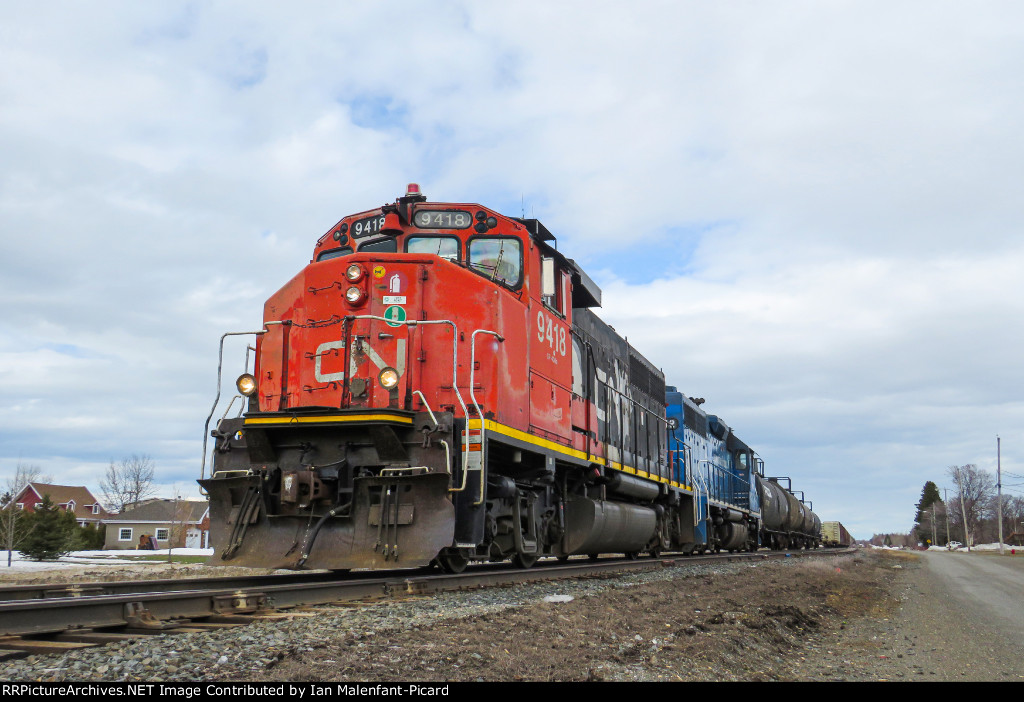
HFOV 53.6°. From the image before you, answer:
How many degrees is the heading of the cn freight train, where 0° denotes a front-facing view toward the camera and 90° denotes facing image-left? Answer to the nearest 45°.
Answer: approximately 45°

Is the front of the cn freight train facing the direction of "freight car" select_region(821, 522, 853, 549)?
no

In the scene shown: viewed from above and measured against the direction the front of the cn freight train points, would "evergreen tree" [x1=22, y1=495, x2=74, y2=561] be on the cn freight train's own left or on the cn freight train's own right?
on the cn freight train's own right
